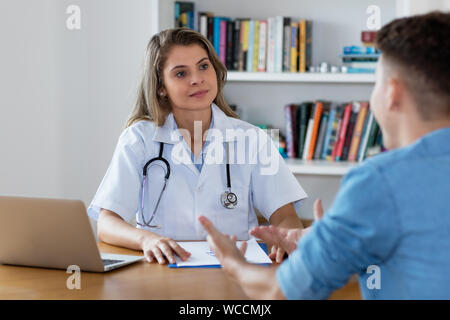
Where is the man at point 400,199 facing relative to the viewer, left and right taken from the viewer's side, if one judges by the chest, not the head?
facing away from the viewer and to the left of the viewer

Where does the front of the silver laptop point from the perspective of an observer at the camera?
facing away from the viewer and to the right of the viewer

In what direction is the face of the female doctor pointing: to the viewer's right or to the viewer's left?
to the viewer's right

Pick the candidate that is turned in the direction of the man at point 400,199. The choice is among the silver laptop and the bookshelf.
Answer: the bookshelf

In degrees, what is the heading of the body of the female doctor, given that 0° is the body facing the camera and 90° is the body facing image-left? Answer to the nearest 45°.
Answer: approximately 0°

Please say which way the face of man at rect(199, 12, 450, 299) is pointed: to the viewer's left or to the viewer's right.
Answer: to the viewer's left

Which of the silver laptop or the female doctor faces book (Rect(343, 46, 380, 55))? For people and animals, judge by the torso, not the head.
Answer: the silver laptop

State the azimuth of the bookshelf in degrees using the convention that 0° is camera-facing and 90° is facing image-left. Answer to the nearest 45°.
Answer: approximately 0°

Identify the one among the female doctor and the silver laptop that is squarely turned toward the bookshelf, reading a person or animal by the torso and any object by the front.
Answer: the silver laptop

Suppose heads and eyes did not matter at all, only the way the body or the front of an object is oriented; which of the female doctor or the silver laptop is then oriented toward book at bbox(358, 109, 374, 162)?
the silver laptop
